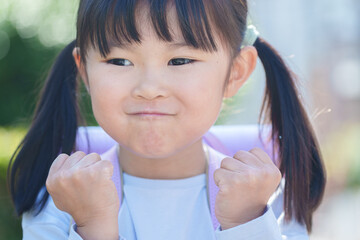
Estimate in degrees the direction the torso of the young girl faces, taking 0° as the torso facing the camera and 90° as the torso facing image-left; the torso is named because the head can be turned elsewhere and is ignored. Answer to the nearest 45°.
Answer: approximately 0°
